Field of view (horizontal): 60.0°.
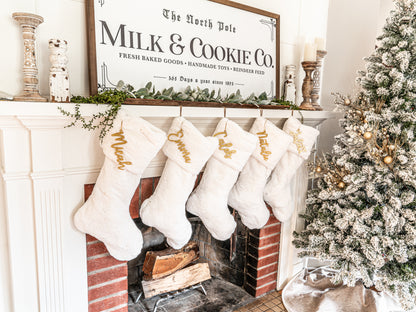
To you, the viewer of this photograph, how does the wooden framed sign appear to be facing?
facing the viewer and to the right of the viewer

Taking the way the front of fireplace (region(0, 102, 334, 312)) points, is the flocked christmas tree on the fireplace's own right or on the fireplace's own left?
on the fireplace's own left

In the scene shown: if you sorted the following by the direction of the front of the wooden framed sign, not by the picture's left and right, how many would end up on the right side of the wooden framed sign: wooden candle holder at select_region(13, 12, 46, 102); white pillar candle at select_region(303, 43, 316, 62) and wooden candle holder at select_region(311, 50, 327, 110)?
1

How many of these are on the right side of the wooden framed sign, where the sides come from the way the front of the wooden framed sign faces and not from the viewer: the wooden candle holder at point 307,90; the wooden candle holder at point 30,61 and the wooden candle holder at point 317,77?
1

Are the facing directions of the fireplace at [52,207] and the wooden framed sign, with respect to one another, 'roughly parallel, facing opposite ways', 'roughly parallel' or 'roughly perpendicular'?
roughly parallel

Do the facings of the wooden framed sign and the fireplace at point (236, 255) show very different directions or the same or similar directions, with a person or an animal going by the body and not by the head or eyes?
same or similar directions

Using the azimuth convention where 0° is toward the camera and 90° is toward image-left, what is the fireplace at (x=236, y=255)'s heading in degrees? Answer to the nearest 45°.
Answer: approximately 315°

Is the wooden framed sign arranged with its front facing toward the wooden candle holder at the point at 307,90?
no
